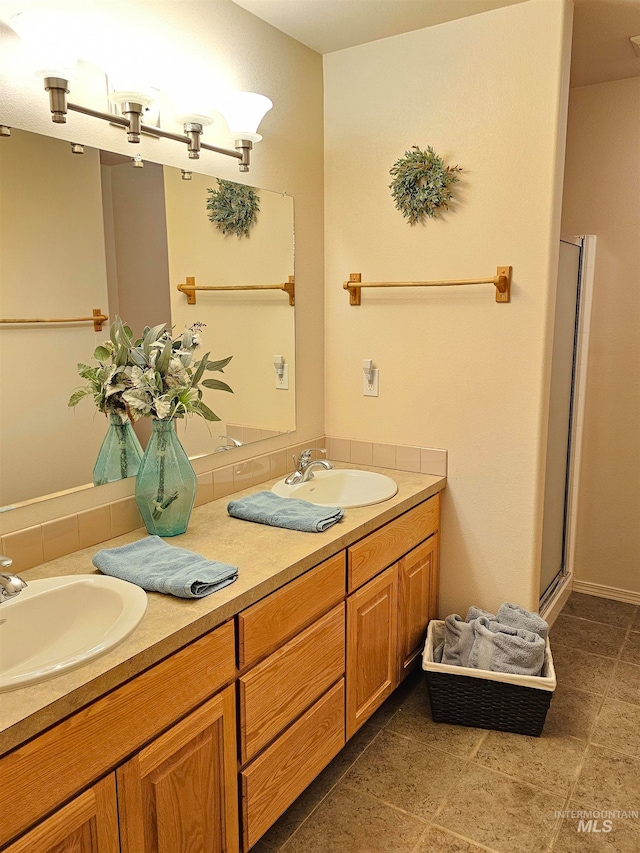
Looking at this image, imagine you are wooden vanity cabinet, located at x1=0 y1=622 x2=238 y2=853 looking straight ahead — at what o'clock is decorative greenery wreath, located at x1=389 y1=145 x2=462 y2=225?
The decorative greenery wreath is roughly at 9 o'clock from the wooden vanity cabinet.

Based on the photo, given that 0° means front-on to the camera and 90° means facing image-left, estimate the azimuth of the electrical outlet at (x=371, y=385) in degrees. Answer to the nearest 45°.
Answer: approximately 0°

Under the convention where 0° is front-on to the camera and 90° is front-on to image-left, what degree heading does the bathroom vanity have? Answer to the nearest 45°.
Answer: approximately 315°

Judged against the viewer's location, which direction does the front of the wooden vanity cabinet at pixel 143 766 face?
facing the viewer and to the right of the viewer

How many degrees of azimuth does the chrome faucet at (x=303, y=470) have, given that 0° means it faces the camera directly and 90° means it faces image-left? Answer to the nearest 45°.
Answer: approximately 315°

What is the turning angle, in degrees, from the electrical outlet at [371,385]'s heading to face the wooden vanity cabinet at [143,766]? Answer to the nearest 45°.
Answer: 0° — it already faces it

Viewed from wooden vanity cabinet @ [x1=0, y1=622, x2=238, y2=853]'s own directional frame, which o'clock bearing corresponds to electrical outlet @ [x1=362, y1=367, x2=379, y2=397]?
The electrical outlet is roughly at 9 o'clock from the wooden vanity cabinet.

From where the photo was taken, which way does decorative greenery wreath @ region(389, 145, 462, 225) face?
toward the camera

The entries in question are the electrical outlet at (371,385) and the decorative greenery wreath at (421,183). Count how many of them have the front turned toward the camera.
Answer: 2

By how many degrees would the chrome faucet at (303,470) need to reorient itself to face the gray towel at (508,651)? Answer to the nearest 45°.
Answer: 0° — it already faces it
